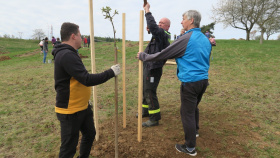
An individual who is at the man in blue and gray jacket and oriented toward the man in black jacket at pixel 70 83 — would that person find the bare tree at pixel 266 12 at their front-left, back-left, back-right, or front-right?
back-right

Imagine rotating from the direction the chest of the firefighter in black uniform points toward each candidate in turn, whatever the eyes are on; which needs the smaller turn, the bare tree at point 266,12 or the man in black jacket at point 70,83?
the man in black jacket

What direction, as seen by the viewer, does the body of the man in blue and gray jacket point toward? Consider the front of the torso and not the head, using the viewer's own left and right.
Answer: facing away from the viewer and to the left of the viewer

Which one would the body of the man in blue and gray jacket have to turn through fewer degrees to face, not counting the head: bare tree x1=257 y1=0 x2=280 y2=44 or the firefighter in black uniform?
the firefighter in black uniform

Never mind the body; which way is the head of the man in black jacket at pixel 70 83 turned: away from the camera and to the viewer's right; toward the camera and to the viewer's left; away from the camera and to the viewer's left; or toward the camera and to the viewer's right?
away from the camera and to the viewer's right
